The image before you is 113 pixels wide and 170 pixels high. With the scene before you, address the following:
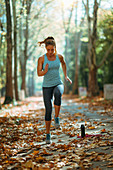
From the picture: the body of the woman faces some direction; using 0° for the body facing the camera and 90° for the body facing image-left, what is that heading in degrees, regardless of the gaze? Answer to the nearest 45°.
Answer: approximately 0°

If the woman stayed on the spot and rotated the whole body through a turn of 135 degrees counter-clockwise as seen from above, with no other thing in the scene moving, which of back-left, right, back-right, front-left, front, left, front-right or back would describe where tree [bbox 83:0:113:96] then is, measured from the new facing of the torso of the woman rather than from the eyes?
front-left
